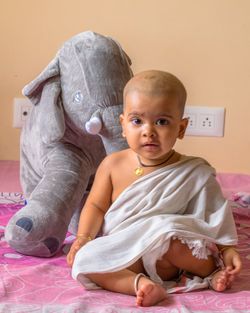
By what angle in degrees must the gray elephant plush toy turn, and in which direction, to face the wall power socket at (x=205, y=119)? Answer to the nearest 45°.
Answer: approximately 90° to its left

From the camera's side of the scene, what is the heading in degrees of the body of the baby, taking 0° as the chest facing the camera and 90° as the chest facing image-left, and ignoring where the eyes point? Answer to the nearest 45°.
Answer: approximately 0°

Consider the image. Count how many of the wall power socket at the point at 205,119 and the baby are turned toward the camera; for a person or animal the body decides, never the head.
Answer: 2

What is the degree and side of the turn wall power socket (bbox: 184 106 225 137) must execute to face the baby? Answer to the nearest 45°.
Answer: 0° — it already faces them

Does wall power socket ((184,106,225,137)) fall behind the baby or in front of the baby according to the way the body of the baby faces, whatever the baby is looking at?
behind
